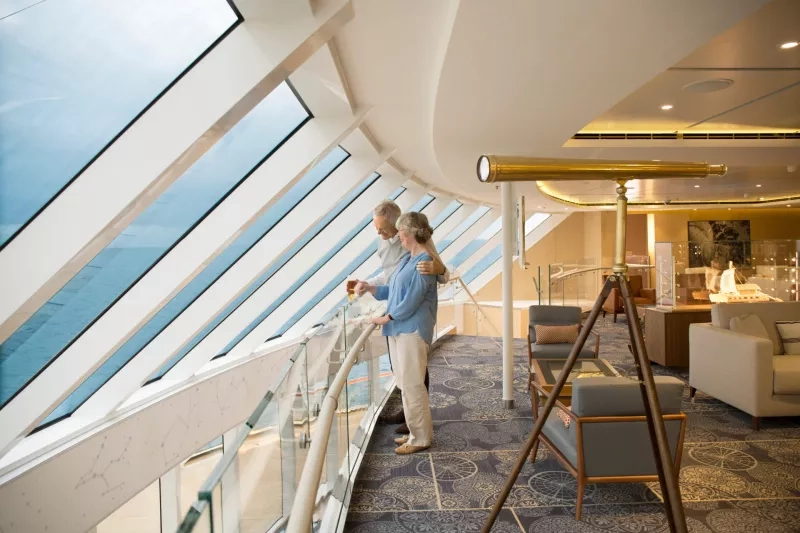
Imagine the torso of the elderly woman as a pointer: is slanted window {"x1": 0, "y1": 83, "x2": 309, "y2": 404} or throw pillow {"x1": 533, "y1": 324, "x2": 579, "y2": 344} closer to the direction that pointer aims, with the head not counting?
the slanted window

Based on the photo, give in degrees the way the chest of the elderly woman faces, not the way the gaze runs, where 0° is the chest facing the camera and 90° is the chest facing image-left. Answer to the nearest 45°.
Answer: approximately 90°

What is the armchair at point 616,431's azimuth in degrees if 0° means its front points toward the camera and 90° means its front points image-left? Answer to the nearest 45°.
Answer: approximately 135°

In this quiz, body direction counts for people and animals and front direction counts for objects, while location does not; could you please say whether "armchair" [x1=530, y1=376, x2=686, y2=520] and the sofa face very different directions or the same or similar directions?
very different directions

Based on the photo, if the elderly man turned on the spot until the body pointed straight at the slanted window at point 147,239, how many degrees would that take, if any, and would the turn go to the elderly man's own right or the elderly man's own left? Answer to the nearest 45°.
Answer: approximately 45° to the elderly man's own left
